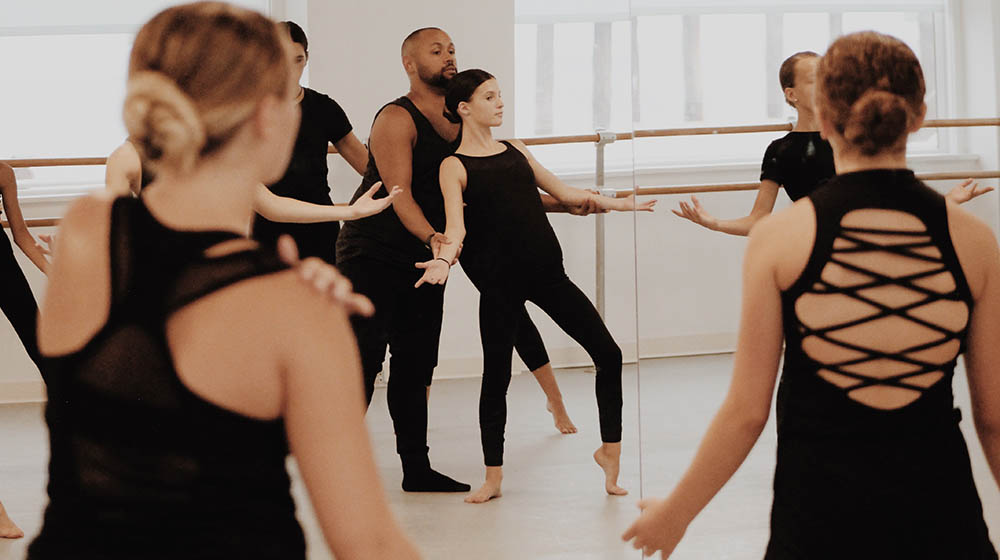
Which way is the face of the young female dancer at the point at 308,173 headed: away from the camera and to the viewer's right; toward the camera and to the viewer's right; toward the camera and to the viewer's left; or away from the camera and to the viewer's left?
toward the camera and to the viewer's right

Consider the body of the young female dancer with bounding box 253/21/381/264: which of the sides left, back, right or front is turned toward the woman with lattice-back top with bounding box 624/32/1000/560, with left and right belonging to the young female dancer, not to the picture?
front

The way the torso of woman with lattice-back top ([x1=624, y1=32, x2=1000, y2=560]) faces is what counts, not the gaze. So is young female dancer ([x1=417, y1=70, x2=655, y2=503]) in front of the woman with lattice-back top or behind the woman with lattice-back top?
in front

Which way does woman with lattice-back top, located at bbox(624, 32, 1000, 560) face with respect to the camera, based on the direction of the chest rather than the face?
away from the camera

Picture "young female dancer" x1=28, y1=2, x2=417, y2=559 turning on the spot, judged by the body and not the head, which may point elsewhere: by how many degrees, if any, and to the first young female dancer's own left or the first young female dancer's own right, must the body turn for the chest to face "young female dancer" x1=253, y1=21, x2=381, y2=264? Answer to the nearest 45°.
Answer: approximately 45° to the first young female dancer's own left

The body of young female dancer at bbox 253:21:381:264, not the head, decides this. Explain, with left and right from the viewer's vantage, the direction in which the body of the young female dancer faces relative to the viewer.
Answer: facing the viewer

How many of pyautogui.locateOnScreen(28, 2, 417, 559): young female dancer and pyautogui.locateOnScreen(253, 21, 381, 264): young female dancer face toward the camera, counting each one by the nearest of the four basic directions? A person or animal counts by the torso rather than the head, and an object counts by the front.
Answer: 1

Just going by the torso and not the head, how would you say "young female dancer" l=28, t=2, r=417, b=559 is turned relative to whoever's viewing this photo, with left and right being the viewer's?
facing away from the viewer and to the right of the viewer

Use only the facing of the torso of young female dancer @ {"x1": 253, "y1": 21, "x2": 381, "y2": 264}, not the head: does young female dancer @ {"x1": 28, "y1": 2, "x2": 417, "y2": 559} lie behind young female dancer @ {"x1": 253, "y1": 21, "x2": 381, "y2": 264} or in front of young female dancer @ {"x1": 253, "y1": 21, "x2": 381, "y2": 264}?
in front

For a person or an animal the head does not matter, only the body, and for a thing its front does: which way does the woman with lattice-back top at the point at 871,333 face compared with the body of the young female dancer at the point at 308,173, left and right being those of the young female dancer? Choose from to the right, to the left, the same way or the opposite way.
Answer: the opposite way

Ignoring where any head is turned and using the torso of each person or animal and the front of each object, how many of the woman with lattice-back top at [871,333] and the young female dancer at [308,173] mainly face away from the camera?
1
